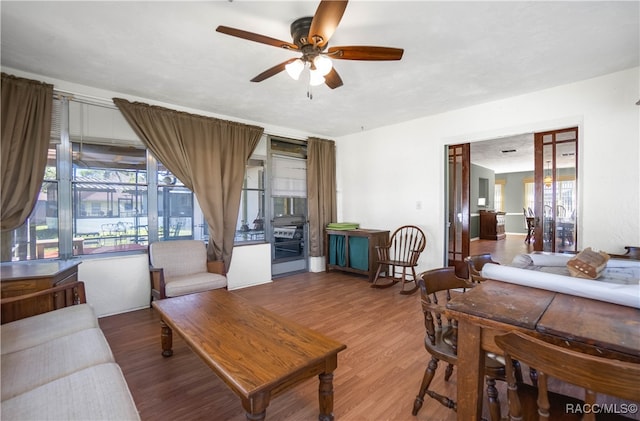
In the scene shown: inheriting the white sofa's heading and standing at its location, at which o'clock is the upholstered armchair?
The upholstered armchair is roughly at 10 o'clock from the white sofa.

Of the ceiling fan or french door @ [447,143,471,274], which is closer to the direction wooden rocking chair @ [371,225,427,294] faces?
the ceiling fan

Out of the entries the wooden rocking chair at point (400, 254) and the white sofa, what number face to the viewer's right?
1

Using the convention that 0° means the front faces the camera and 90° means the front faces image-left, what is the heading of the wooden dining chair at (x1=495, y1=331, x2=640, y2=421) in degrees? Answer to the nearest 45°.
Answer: approximately 225°

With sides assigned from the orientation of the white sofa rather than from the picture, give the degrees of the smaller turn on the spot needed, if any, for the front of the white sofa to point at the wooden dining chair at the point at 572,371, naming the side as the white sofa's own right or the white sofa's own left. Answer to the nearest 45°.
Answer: approximately 45° to the white sofa's own right

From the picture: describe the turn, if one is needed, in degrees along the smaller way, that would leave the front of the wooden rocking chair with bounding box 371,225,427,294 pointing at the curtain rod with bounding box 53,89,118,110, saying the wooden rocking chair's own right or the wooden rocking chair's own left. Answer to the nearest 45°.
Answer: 0° — it already faces it

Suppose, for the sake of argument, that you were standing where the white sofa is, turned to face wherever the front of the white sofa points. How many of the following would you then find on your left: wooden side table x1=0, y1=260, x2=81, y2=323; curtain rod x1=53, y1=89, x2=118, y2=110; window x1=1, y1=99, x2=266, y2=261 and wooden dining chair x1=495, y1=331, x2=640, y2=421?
3

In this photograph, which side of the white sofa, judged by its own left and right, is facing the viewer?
right

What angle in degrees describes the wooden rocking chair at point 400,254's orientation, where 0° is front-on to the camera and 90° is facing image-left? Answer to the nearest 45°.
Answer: approximately 45°

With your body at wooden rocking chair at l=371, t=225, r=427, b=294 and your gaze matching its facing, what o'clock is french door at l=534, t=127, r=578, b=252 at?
The french door is roughly at 8 o'clock from the wooden rocking chair.

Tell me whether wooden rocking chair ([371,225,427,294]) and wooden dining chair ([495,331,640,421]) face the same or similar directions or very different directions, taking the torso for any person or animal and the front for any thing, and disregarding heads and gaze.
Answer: very different directions
